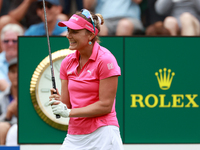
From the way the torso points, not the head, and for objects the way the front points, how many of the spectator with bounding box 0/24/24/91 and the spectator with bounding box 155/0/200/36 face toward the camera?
2

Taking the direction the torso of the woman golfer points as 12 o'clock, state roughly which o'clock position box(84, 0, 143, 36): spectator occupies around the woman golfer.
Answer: The spectator is roughly at 5 o'clock from the woman golfer.

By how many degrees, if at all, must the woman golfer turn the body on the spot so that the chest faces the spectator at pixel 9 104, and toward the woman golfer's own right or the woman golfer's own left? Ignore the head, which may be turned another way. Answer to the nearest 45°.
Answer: approximately 90° to the woman golfer's own right

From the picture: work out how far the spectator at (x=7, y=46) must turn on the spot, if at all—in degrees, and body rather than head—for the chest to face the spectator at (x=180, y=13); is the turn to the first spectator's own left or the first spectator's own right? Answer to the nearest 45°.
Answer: approximately 90° to the first spectator's own left

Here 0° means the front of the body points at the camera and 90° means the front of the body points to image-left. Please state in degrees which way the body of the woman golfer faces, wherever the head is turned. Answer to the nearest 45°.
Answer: approximately 45°

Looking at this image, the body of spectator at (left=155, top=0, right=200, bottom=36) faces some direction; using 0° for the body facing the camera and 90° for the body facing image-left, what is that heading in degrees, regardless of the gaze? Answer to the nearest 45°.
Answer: approximately 0°
